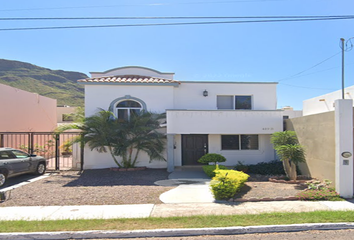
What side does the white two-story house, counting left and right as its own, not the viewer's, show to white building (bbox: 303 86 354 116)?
left

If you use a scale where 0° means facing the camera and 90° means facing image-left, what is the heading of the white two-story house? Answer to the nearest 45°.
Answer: approximately 0°

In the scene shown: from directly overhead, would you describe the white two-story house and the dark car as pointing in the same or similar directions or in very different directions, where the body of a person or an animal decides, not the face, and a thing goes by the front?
very different directions

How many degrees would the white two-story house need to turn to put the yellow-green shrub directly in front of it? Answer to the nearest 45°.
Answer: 0° — it already faces it

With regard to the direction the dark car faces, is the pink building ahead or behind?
ahead

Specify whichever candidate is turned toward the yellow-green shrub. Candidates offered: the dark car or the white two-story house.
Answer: the white two-story house

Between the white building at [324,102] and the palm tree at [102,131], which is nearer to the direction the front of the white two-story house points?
the palm tree

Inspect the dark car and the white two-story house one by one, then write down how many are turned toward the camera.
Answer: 1
